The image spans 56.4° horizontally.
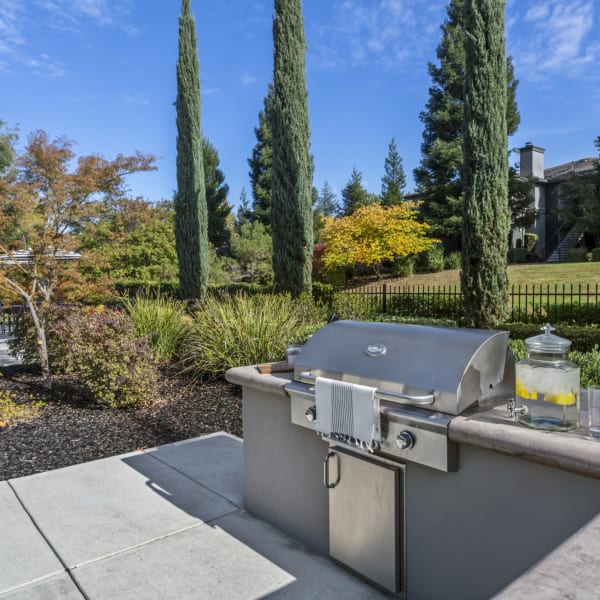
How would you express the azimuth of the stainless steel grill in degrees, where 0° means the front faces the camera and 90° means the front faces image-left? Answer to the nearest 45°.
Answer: approximately 45°

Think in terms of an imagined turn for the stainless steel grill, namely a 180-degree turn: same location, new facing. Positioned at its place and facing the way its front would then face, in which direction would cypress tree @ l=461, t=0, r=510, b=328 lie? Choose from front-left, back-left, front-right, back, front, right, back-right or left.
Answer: front-left

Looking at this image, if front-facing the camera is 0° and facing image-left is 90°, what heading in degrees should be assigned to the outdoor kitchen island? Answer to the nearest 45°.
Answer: approximately 45°

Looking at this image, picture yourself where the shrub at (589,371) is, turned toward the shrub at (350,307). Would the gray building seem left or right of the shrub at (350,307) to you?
right

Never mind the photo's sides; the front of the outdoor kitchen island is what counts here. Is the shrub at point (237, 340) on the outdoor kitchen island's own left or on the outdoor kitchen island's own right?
on the outdoor kitchen island's own right

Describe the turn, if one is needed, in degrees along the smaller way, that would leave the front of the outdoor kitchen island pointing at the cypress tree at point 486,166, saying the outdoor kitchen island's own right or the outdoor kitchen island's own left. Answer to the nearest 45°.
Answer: approximately 135° to the outdoor kitchen island's own right

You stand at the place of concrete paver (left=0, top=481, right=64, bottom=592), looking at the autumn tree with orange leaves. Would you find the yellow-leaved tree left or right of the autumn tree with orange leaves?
right

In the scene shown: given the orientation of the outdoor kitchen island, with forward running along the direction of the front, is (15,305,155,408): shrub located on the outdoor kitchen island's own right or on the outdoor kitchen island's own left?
on the outdoor kitchen island's own right

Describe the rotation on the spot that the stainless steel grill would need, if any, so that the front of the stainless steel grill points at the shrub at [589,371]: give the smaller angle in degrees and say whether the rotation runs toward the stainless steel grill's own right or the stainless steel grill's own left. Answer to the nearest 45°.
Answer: approximately 180°
